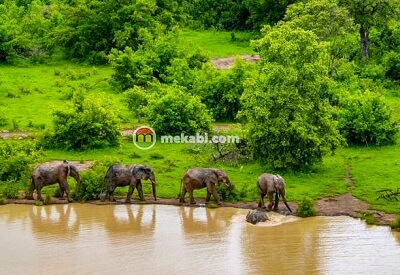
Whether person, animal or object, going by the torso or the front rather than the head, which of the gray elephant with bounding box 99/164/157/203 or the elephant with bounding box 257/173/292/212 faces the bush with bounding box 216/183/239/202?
the gray elephant

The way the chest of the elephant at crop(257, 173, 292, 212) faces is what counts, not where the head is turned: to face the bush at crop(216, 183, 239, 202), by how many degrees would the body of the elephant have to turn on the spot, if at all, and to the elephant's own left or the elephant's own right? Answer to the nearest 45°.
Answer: approximately 180°

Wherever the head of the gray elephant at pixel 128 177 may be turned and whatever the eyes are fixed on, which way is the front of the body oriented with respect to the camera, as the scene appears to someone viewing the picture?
to the viewer's right

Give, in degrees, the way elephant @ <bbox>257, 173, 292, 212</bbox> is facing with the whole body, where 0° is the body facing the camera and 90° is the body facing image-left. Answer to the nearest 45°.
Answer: approximately 315°

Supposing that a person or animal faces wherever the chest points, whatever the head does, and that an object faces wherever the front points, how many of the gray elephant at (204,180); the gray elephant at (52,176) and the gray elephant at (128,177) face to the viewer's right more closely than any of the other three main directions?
3

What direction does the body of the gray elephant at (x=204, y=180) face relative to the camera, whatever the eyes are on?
to the viewer's right

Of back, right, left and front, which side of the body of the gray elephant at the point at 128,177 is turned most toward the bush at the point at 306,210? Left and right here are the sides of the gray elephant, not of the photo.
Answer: front

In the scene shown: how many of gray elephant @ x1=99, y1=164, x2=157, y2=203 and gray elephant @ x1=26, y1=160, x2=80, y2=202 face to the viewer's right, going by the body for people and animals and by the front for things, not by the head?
2

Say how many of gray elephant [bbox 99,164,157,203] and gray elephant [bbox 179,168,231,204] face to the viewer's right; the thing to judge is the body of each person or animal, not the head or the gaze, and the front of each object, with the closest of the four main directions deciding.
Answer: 2

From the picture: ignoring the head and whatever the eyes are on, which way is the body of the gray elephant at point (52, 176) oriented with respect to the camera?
to the viewer's right
